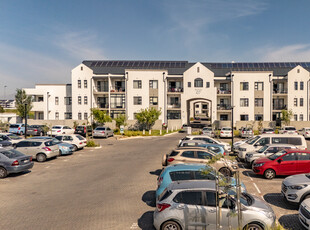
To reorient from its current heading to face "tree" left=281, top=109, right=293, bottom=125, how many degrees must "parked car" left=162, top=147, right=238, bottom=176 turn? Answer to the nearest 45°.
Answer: approximately 45° to its left

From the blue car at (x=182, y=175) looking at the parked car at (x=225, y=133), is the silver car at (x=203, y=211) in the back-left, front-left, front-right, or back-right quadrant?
back-right

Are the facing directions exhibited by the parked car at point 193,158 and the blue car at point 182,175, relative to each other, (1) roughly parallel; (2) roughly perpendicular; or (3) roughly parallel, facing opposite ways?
roughly parallel

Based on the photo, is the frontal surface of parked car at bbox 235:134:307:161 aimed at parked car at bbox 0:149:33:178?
yes

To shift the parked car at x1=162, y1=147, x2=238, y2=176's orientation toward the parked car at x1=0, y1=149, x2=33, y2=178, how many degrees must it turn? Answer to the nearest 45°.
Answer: approximately 180°

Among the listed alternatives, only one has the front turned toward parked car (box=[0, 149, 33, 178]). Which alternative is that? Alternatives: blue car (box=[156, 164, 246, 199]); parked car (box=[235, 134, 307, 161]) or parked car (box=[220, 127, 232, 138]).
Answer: parked car (box=[235, 134, 307, 161])

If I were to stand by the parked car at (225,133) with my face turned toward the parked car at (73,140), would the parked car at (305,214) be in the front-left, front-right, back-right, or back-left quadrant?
front-left

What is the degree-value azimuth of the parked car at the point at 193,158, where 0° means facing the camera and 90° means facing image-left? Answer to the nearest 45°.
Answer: approximately 270°

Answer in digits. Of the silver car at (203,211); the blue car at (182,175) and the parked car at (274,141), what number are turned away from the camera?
0

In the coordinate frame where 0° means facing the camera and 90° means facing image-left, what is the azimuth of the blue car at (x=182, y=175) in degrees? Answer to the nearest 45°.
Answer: approximately 270°

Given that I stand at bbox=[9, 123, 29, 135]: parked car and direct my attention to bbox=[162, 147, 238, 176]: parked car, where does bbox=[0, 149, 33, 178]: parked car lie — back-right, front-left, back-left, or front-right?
front-right

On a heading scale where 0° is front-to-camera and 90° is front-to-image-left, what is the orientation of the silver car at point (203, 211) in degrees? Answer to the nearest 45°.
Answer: approximately 270°

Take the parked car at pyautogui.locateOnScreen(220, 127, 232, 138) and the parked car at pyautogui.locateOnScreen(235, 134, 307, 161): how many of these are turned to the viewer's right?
0

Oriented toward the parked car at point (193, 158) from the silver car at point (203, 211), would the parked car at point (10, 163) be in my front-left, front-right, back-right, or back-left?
front-left

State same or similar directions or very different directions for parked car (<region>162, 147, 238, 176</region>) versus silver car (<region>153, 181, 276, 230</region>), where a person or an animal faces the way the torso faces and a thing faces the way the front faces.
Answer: same or similar directions
